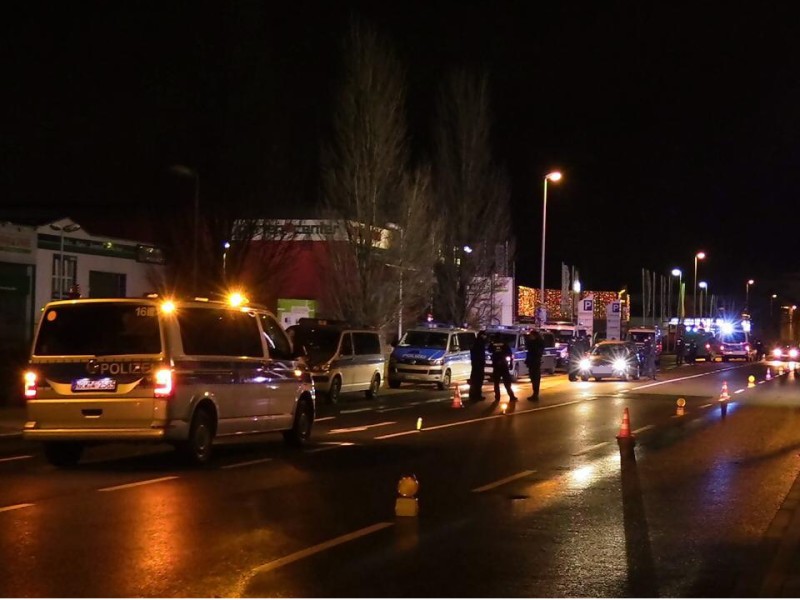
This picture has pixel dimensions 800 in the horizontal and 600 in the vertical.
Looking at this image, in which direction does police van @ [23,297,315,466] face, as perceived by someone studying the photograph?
facing away from the viewer and to the right of the viewer

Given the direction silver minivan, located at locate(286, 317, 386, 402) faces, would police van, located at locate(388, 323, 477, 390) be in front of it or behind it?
behind

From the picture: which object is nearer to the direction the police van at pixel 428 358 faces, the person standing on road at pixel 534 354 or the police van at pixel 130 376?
the police van

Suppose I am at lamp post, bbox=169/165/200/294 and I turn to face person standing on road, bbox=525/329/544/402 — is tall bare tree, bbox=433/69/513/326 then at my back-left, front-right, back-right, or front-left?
front-left

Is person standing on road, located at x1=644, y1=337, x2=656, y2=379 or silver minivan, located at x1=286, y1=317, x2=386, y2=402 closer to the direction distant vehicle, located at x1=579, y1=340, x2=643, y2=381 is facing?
the silver minivan

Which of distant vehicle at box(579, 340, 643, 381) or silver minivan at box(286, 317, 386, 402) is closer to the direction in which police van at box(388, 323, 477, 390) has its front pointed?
the silver minivan

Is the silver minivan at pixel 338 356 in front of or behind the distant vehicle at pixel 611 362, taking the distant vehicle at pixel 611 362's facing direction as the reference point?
in front

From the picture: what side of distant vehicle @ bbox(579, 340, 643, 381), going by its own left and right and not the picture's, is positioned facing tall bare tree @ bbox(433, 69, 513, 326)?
right

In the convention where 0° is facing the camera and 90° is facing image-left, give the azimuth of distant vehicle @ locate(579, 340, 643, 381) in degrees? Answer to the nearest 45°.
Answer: approximately 45°

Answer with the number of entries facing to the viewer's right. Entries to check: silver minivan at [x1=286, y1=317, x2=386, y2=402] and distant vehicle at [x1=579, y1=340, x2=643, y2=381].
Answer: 0

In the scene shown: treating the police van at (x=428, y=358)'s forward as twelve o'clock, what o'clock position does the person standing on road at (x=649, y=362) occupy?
The person standing on road is roughly at 6 o'clock from the police van.

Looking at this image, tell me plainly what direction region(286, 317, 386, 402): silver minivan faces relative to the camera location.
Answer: facing the viewer and to the left of the viewer
